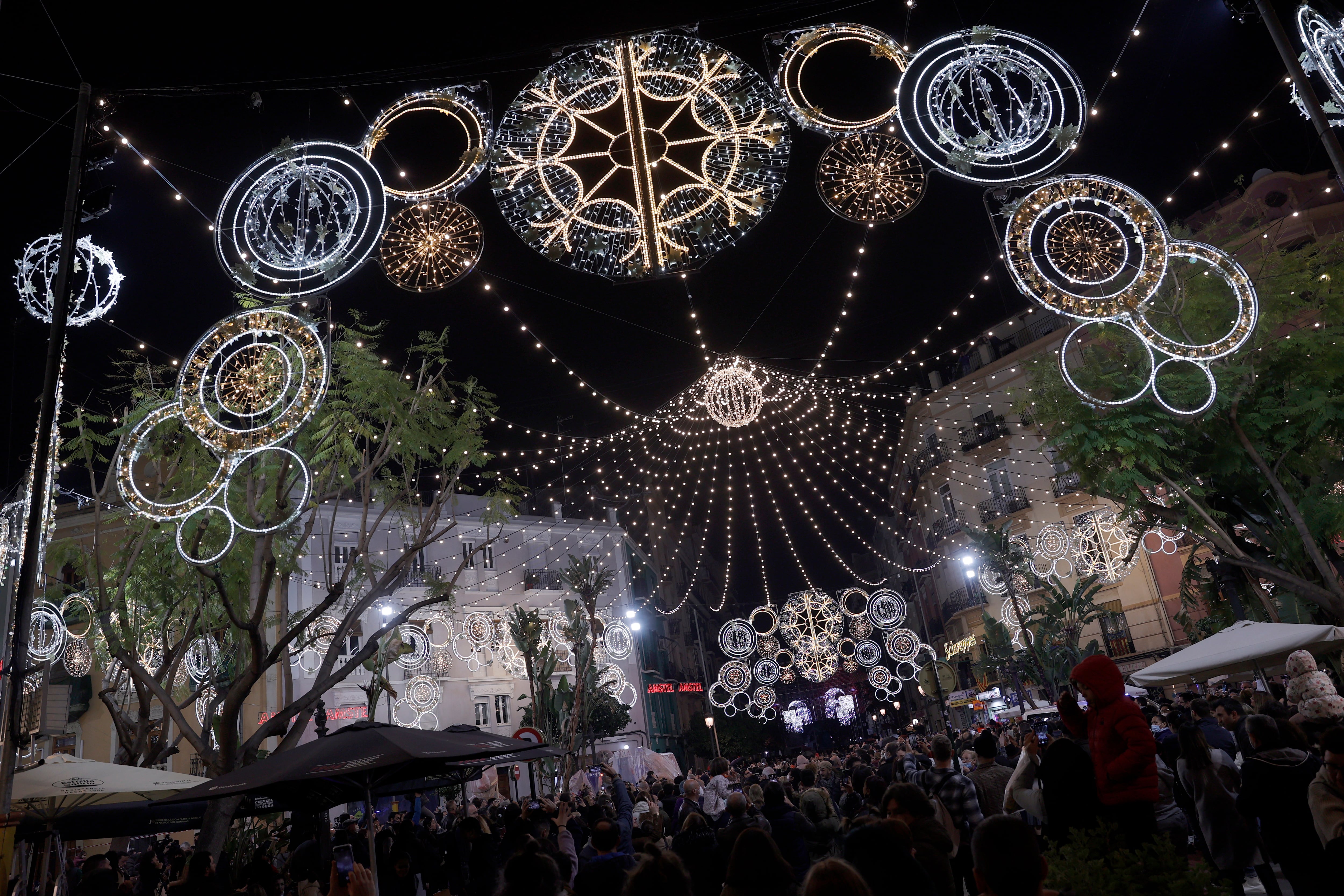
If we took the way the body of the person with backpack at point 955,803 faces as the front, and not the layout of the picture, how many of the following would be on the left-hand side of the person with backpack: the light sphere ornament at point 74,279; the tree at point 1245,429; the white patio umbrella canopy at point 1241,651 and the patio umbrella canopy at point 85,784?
2

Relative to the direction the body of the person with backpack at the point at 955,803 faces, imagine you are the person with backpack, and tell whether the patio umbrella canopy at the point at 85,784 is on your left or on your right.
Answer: on your left

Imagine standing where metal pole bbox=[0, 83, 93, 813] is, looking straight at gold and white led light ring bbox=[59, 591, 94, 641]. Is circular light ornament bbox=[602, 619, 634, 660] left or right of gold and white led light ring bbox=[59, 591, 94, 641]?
right

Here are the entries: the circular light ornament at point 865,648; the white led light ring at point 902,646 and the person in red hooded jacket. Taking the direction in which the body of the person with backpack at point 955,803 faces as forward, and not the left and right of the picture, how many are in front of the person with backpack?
2

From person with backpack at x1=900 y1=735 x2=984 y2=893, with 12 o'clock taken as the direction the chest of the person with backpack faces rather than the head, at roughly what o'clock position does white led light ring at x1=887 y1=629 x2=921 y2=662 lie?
The white led light ring is roughly at 12 o'clock from the person with backpack.

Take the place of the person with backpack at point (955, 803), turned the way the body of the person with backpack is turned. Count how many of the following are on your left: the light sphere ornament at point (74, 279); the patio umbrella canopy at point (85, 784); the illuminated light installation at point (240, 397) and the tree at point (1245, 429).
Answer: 3

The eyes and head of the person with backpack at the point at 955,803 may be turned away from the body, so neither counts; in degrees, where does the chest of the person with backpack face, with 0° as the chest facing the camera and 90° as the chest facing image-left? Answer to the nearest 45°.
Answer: approximately 180°

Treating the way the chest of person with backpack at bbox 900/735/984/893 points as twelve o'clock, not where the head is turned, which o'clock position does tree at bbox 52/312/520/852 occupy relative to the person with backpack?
The tree is roughly at 10 o'clock from the person with backpack.

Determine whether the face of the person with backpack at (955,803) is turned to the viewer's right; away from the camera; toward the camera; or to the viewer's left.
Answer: away from the camera
